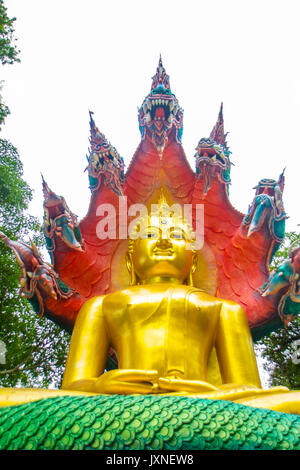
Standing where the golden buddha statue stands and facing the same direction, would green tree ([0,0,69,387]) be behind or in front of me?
behind

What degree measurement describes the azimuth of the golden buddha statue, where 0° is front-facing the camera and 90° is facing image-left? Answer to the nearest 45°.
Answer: approximately 0°
